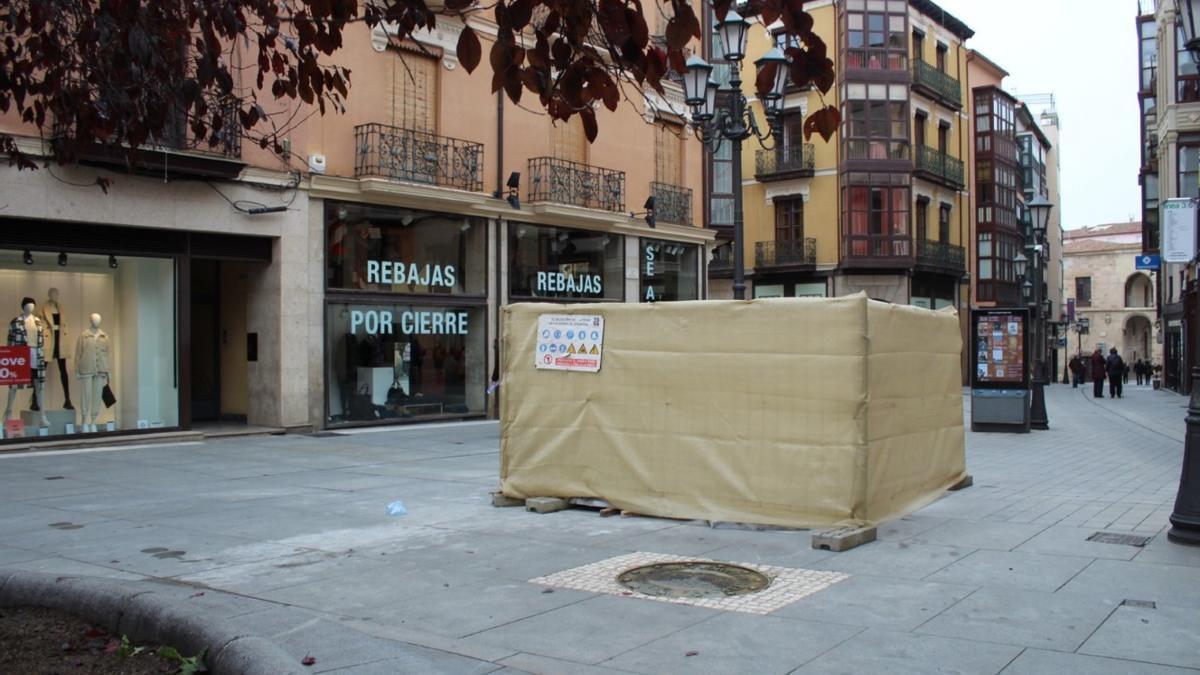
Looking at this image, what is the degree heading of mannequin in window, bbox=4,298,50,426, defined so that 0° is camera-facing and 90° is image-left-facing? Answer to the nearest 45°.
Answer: approximately 315°

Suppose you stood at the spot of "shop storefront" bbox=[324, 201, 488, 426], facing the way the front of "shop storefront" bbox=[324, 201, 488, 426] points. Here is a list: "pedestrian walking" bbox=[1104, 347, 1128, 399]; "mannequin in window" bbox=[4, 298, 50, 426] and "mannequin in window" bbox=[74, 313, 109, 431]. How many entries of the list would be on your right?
2

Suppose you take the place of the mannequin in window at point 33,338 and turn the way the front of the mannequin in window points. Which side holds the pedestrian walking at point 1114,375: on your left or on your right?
on your left

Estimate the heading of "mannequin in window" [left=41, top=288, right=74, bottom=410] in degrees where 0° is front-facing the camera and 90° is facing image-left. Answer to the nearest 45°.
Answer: approximately 315°

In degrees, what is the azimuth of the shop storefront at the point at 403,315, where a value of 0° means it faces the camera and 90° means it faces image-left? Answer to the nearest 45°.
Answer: approximately 315°

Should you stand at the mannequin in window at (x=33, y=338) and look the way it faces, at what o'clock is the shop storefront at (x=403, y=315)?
The shop storefront is roughly at 10 o'clock from the mannequin in window.
